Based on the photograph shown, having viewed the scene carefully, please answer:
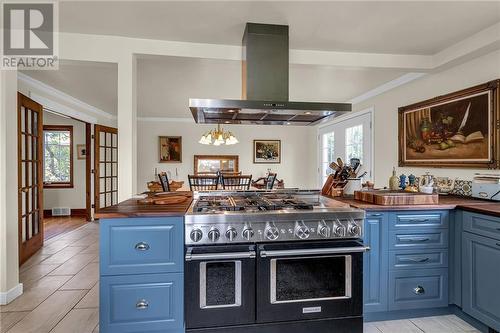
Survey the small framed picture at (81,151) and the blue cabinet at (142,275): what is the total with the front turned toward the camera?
2

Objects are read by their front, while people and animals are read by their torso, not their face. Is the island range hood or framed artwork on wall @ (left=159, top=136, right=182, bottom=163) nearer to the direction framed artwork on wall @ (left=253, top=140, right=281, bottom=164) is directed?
the island range hood

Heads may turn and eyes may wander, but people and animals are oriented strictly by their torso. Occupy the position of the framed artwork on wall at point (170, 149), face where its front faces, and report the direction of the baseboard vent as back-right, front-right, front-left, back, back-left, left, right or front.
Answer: right

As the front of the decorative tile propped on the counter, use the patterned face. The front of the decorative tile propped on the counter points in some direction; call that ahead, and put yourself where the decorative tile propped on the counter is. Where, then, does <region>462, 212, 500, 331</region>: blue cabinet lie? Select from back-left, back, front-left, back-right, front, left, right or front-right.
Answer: front-left

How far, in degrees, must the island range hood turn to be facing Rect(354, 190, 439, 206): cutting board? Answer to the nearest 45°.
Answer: approximately 90° to its left

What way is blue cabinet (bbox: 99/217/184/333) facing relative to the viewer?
toward the camera

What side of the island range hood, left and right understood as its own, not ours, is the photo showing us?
front

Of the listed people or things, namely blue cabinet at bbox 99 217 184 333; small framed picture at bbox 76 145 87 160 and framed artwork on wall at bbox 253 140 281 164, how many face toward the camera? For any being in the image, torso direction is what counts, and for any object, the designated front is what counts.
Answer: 3

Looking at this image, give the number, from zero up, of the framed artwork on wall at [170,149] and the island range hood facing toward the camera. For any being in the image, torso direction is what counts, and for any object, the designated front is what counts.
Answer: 2

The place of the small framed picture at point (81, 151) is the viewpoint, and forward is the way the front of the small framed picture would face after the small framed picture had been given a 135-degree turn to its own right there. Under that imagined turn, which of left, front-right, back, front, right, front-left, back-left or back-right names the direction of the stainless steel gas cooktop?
back-left

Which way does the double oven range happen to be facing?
toward the camera

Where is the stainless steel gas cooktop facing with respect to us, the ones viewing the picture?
facing the viewer
